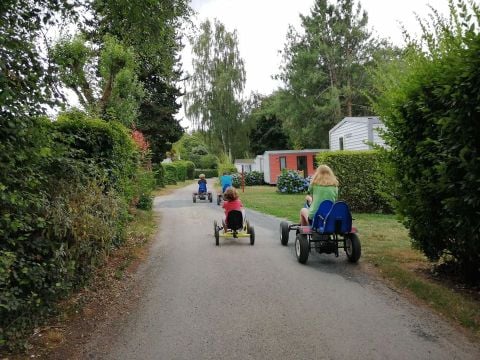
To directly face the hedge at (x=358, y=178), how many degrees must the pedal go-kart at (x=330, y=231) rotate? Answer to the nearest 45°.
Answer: approximately 45° to its right

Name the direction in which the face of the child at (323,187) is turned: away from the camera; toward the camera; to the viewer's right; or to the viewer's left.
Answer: away from the camera

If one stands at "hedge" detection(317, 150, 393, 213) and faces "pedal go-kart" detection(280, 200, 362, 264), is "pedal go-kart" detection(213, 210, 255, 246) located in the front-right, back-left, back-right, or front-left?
front-right

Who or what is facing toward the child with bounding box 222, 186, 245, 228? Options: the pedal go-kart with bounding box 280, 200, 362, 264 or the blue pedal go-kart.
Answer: the pedal go-kart

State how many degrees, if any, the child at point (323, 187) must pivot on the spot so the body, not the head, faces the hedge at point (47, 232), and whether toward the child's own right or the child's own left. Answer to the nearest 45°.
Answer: approximately 90° to the child's own left

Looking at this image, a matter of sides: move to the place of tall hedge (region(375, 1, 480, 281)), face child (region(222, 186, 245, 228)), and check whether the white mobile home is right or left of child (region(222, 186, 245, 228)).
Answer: right

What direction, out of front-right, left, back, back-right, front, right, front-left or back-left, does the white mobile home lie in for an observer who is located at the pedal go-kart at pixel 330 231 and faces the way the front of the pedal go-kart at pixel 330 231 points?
front-right

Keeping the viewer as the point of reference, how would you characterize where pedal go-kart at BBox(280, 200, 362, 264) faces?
facing away from the viewer and to the left of the viewer

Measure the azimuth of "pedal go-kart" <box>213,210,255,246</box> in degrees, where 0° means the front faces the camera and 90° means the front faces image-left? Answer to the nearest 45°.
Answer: approximately 180°

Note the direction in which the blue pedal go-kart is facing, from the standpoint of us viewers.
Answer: facing away from the viewer

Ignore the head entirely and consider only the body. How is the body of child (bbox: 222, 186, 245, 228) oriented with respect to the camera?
away from the camera

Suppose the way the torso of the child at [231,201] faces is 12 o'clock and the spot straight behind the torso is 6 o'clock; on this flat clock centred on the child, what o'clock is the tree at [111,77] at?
The tree is roughly at 11 o'clock from the child.

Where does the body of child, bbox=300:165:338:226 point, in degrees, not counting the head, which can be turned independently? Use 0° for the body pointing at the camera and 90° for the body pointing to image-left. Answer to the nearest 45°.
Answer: approximately 135°

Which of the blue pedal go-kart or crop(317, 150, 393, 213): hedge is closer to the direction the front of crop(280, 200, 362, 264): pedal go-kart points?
the blue pedal go-kart

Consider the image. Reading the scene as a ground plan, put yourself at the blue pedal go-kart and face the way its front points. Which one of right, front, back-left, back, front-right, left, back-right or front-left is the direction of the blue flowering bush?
front-right
